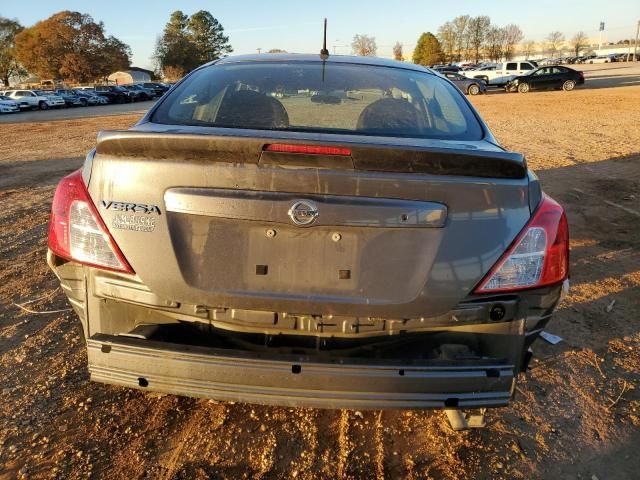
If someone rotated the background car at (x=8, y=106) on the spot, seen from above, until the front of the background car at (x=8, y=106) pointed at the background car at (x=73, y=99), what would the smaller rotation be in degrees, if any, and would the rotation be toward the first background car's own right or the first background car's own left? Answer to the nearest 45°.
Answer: approximately 90° to the first background car's own left

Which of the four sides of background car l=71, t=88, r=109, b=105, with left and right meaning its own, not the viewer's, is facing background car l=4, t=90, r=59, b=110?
right

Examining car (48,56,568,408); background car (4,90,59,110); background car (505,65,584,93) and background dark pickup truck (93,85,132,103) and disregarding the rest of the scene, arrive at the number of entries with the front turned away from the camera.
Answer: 1

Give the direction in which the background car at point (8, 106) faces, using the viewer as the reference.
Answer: facing the viewer and to the right of the viewer

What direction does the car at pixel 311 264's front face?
away from the camera

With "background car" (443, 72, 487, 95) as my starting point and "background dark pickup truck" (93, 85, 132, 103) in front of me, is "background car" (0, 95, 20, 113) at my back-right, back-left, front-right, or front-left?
front-left
